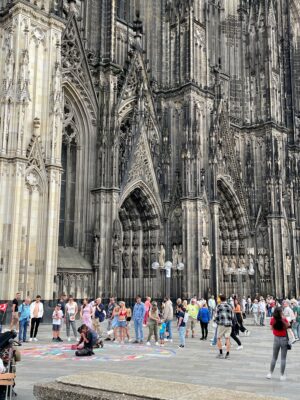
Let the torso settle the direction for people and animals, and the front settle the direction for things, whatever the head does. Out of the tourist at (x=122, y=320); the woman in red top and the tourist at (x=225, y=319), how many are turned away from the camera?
2

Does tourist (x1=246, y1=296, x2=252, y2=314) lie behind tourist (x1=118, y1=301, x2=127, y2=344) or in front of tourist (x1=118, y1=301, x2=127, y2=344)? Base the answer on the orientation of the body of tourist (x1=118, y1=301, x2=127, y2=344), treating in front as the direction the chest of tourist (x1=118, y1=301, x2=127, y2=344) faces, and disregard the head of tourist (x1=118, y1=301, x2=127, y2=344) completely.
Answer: behind

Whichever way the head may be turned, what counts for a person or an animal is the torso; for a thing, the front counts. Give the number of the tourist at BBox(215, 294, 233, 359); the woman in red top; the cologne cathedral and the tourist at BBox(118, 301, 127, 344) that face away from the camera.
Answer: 2

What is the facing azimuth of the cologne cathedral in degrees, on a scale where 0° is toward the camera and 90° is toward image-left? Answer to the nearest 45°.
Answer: approximately 315°

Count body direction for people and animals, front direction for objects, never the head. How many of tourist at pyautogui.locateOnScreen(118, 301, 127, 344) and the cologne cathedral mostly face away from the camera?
0

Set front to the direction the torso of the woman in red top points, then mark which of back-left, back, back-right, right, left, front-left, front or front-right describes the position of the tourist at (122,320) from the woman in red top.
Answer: front-left

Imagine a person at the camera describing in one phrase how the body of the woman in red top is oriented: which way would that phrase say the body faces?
away from the camera

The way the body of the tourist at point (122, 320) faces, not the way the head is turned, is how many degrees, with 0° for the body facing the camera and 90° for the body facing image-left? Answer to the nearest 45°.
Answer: approximately 0°
